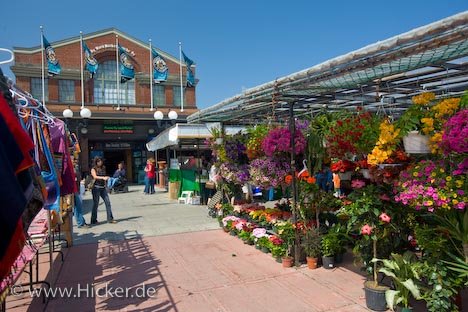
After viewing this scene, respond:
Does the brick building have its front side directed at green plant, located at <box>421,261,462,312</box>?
yes

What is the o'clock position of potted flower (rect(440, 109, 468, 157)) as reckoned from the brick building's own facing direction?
The potted flower is roughly at 12 o'clock from the brick building.

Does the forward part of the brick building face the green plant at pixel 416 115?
yes

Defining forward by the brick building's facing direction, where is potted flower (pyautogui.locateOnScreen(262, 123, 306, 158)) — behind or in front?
in front

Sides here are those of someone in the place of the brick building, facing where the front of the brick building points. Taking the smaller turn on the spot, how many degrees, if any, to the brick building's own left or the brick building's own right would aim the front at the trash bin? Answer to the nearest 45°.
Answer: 0° — it already faces it

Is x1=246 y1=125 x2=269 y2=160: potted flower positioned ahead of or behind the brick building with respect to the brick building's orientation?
ahead

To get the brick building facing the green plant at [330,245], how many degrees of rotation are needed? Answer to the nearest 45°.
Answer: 0° — it already faces it

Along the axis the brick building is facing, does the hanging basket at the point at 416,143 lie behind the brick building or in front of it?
in front

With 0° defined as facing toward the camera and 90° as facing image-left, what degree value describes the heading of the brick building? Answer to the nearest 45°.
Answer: approximately 0°

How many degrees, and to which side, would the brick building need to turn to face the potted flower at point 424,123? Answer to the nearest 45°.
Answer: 0° — it already faces it
